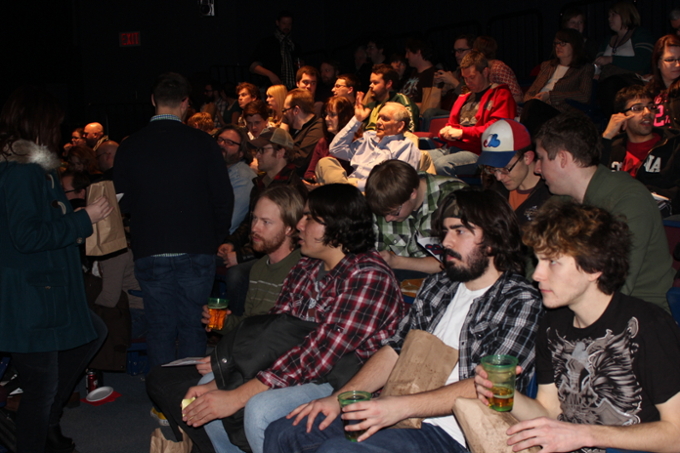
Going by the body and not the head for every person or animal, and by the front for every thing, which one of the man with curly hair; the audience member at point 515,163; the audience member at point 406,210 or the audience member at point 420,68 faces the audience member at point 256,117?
the audience member at point 420,68

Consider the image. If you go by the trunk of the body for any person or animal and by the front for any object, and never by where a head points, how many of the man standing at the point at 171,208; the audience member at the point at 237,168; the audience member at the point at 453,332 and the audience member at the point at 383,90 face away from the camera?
1

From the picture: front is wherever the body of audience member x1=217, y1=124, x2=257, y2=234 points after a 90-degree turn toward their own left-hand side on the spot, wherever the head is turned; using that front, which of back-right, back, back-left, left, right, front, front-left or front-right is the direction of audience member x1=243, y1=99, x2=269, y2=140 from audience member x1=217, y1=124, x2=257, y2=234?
back-left

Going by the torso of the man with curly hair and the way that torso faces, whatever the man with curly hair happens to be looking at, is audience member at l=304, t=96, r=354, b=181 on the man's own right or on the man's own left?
on the man's own right

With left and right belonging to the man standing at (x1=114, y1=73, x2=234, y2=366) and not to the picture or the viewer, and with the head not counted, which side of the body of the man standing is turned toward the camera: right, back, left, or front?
back

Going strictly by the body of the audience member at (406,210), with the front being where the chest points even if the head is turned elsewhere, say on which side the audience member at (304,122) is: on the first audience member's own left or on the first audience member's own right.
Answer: on the first audience member's own right

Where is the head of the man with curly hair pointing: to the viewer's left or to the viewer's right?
to the viewer's left

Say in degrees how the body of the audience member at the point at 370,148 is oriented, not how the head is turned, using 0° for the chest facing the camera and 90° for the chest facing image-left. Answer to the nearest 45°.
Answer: approximately 45°

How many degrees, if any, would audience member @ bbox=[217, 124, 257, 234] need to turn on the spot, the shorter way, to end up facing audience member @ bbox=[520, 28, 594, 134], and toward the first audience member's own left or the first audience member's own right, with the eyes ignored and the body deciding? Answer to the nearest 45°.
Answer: approximately 135° to the first audience member's own left

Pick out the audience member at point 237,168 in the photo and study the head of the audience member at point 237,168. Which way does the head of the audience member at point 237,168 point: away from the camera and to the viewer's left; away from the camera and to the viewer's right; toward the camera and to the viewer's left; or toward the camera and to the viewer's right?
toward the camera and to the viewer's left

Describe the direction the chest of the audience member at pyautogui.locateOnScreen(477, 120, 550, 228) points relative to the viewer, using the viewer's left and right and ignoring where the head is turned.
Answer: facing the viewer and to the left of the viewer

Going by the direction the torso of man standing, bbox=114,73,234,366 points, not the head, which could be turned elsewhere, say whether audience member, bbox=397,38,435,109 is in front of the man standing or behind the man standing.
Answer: in front

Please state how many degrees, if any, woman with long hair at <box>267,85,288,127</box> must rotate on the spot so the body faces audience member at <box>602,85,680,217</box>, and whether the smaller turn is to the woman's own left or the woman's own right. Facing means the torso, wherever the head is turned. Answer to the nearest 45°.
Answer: approximately 135° to the woman's own left

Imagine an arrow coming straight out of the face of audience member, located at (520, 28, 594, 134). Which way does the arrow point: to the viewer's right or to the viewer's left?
to the viewer's left
